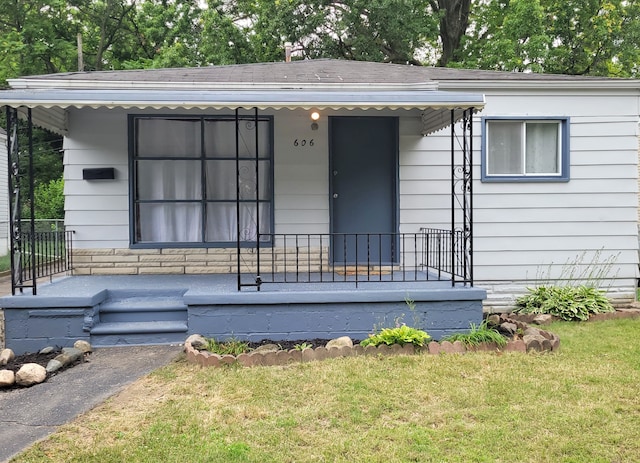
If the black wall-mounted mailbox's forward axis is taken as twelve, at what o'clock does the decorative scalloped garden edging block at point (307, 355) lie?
The decorative scalloped garden edging block is roughly at 11 o'clock from the black wall-mounted mailbox.

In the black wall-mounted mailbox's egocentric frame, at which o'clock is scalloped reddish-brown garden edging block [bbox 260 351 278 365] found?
The scalloped reddish-brown garden edging block is roughly at 11 o'clock from the black wall-mounted mailbox.

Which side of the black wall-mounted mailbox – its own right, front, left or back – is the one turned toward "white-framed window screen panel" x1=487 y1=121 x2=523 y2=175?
left

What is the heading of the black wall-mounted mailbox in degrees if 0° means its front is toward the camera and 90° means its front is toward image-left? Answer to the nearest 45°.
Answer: approximately 0°

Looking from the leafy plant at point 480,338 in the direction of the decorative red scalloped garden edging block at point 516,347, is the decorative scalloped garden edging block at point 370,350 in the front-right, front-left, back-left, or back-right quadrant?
back-right

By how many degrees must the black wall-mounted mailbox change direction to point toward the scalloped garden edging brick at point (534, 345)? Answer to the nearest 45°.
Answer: approximately 45° to its left

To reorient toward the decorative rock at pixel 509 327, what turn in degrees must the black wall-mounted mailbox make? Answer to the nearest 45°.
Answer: approximately 45° to its left

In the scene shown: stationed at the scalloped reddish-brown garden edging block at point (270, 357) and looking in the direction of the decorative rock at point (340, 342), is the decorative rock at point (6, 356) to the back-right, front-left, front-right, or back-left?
back-left

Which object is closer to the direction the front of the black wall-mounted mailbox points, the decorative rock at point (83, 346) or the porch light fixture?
the decorative rock

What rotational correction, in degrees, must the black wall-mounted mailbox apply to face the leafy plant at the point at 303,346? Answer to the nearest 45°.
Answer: approximately 45° to its left
